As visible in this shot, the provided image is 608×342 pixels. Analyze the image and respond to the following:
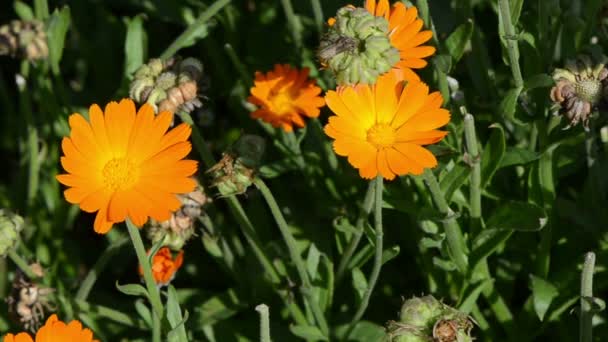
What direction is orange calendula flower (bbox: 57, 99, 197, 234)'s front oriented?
toward the camera

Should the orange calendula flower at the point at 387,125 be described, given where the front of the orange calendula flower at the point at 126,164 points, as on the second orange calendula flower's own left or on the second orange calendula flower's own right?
on the second orange calendula flower's own left

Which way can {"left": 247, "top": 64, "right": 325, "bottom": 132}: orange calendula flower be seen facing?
toward the camera

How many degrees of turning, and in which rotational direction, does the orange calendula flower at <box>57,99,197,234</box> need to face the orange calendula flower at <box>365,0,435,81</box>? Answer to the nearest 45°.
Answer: approximately 90° to its left

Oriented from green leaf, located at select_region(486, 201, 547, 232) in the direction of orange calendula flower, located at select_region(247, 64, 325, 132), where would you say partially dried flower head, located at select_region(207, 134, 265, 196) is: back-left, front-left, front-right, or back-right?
front-left

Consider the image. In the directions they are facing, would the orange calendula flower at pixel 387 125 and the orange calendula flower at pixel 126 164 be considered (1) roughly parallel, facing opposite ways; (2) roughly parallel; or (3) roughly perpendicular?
roughly parallel

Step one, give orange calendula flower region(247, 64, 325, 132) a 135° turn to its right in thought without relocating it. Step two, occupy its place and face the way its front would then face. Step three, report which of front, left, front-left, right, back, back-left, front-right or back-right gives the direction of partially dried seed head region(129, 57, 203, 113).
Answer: left

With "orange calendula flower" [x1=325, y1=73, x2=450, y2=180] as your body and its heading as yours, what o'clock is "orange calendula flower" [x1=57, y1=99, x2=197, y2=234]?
"orange calendula flower" [x1=57, y1=99, x2=197, y2=234] is roughly at 3 o'clock from "orange calendula flower" [x1=325, y1=73, x2=450, y2=180].

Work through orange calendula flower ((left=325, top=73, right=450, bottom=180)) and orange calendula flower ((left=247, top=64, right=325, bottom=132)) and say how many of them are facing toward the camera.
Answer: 2

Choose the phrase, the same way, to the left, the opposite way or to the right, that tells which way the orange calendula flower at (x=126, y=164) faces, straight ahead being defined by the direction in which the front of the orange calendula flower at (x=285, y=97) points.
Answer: the same way

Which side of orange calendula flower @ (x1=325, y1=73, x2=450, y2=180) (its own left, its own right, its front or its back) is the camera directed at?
front
